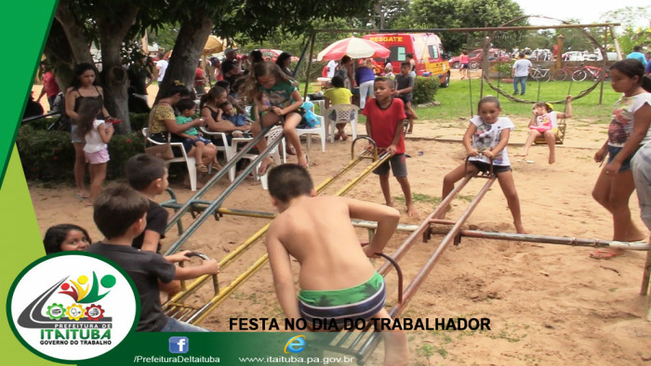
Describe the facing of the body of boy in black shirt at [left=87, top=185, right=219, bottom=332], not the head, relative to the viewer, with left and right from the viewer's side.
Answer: facing away from the viewer and to the right of the viewer

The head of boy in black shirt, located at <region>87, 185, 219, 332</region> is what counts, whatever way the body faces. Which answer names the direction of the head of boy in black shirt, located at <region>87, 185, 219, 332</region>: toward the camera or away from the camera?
away from the camera

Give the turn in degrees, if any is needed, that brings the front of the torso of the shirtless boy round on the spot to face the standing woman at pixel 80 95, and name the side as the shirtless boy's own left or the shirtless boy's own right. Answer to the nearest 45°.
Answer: approximately 45° to the shirtless boy's own left

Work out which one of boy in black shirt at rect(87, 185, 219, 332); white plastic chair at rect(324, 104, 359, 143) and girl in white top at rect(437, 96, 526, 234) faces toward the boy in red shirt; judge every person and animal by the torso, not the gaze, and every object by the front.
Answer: the boy in black shirt
